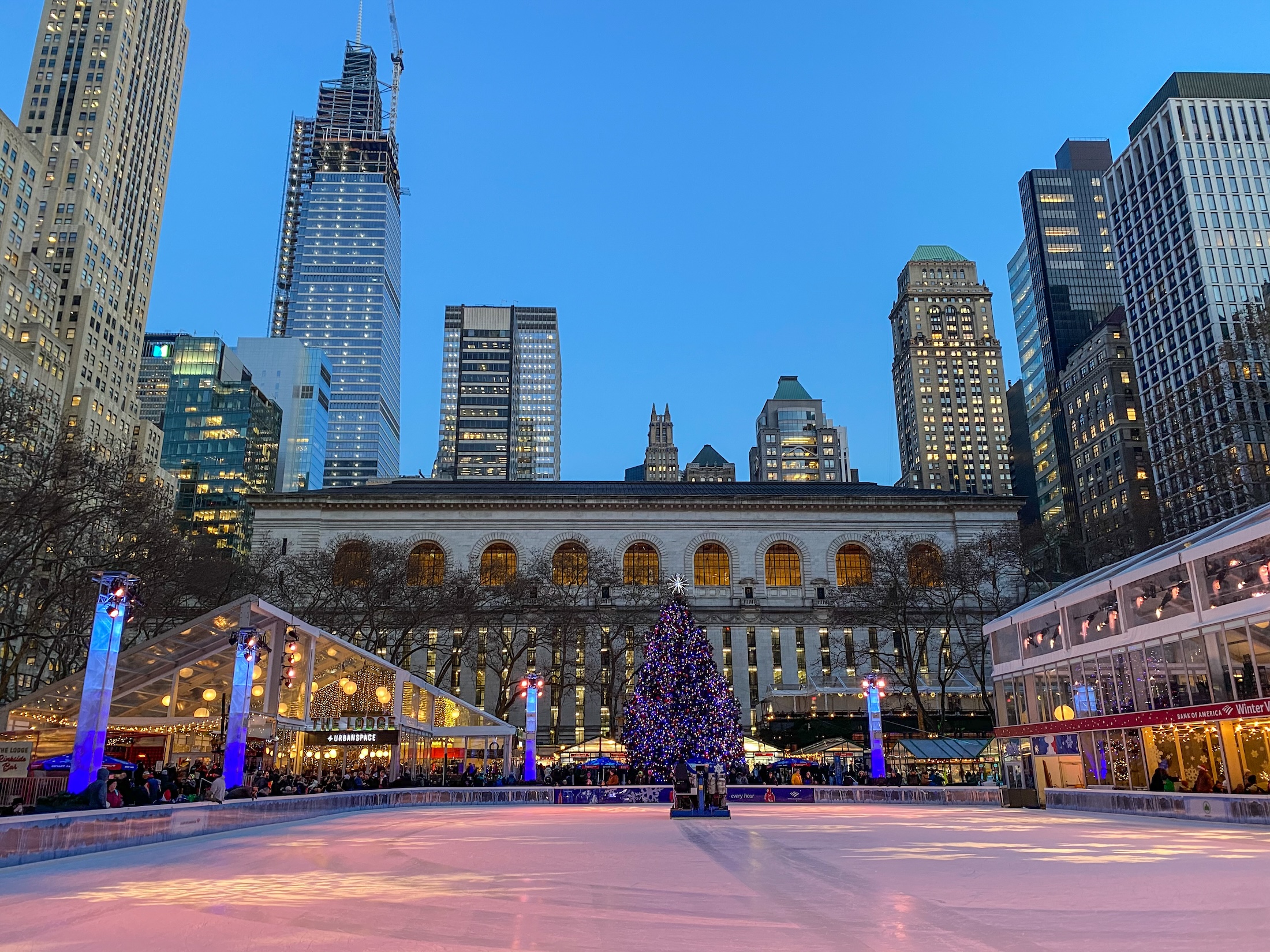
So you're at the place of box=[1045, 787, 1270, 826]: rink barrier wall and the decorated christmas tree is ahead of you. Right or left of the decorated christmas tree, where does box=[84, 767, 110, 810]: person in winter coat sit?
left

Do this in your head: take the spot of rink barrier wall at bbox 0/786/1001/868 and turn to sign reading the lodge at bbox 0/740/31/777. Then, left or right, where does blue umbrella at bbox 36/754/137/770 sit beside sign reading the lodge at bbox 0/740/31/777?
right

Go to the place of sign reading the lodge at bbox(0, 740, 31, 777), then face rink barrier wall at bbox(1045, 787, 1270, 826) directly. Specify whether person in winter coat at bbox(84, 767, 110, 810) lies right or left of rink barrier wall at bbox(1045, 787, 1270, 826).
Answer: right

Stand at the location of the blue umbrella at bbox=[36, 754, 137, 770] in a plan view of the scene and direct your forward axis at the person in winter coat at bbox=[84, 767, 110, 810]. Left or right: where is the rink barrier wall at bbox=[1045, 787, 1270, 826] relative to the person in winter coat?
left

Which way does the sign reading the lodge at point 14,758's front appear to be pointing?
toward the camera

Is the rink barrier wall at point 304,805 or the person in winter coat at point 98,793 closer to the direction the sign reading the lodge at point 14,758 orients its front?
the person in winter coat

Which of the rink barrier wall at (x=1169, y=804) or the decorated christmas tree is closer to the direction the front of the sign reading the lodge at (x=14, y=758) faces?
the rink barrier wall

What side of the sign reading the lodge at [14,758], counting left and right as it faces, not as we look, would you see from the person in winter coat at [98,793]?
front

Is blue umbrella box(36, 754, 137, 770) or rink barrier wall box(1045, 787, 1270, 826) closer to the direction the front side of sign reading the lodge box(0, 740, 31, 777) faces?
the rink barrier wall

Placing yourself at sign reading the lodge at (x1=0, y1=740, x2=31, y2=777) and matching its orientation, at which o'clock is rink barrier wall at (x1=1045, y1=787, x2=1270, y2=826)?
The rink barrier wall is roughly at 10 o'clock from the sign reading the lodge.

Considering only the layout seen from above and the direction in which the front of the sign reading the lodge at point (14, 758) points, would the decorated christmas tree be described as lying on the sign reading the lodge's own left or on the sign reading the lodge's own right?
on the sign reading the lodge's own left
